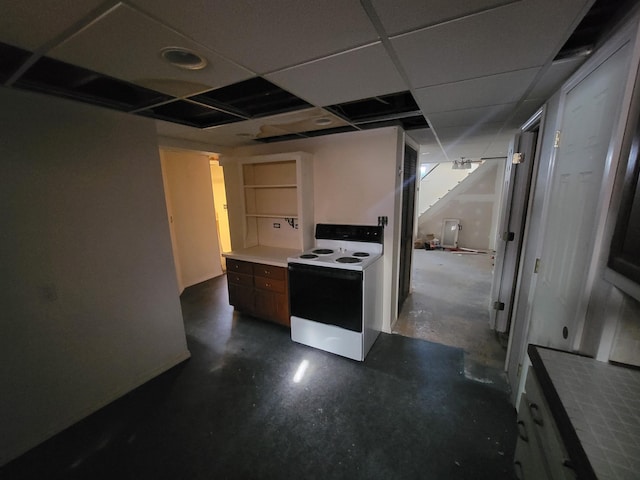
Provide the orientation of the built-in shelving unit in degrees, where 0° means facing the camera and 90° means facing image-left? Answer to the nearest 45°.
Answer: approximately 45°

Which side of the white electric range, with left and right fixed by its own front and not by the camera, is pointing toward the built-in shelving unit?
right

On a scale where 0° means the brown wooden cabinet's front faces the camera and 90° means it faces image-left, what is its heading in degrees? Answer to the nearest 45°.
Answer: approximately 45°

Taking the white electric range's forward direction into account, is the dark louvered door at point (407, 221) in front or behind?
behind

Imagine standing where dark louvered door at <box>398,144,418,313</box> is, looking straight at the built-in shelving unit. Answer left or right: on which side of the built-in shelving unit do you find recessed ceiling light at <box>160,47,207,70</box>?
left

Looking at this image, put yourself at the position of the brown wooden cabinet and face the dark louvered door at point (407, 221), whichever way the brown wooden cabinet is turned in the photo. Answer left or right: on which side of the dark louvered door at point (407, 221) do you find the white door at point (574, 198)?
right
